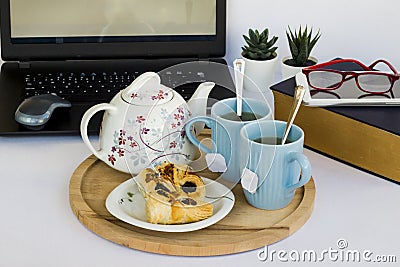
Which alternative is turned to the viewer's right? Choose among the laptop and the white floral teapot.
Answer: the white floral teapot

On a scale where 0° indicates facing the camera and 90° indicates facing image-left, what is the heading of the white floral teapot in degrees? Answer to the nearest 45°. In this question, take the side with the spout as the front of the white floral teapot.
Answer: approximately 270°

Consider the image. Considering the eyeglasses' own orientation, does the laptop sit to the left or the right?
on its right

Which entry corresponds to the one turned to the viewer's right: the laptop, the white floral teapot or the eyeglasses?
the white floral teapot

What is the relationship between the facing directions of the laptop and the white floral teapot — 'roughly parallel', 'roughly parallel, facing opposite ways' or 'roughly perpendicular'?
roughly perpendicular

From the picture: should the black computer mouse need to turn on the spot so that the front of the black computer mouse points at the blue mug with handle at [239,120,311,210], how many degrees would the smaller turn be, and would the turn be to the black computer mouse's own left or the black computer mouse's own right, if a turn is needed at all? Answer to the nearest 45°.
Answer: approximately 90° to the black computer mouse's own right
